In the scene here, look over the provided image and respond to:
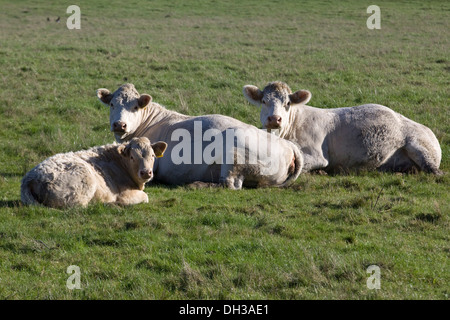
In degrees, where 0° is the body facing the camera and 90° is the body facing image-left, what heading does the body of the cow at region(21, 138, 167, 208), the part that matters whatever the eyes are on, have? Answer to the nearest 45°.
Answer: approximately 270°

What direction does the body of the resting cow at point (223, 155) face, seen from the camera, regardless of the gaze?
to the viewer's left

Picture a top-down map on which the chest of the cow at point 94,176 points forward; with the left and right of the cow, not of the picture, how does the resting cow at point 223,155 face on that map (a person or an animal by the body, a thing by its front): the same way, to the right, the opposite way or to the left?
the opposite way

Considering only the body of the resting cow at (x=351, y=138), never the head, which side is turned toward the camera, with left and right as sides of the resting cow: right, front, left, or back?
left

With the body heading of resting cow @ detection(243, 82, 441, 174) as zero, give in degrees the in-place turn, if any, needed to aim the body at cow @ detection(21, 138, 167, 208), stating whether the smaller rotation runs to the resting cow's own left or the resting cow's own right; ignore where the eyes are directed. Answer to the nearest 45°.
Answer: approximately 45° to the resting cow's own left

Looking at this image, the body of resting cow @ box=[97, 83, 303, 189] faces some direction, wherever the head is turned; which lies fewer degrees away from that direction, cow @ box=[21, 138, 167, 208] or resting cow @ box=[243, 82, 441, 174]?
the cow

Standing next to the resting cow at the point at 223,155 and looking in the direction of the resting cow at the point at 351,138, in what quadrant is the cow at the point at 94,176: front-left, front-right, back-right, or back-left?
back-right

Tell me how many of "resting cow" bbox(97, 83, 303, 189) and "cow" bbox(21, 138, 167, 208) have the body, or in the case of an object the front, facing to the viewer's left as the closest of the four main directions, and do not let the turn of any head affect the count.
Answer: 1

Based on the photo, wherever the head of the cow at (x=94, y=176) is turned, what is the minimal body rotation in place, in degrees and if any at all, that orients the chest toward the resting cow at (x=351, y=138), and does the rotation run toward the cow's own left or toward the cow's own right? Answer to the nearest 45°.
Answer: approximately 45° to the cow's own left

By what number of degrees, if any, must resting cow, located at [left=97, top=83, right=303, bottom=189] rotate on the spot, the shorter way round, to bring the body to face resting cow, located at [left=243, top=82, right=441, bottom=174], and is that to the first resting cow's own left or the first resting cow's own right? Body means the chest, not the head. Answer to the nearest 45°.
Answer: approximately 135° to the first resting cow's own right

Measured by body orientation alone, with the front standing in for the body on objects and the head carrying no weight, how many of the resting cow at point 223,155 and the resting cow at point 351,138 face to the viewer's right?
0

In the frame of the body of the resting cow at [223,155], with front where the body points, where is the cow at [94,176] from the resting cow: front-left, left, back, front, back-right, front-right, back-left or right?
front-left
